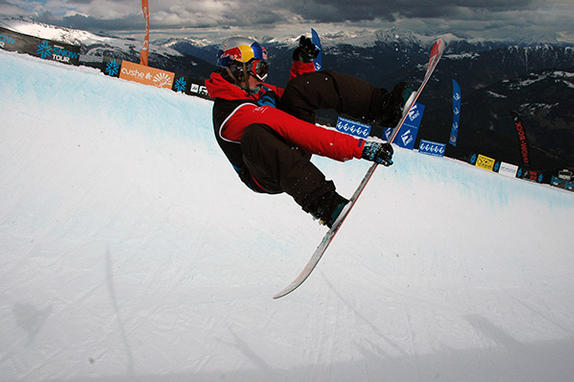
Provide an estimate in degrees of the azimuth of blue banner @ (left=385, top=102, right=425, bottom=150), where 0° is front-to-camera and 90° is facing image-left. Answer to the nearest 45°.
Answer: approximately 0°

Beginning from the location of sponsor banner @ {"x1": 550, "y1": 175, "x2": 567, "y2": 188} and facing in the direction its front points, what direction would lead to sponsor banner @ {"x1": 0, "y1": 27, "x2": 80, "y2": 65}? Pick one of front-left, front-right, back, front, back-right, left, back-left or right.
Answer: front-right

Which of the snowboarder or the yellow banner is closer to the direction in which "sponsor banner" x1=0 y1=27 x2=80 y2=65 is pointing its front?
the snowboarder

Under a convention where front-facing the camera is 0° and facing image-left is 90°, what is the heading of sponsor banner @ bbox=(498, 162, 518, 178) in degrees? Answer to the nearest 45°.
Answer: approximately 0°

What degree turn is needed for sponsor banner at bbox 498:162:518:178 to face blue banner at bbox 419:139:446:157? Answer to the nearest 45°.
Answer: approximately 45° to its right

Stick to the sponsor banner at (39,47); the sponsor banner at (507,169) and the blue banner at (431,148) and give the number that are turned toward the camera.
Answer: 3

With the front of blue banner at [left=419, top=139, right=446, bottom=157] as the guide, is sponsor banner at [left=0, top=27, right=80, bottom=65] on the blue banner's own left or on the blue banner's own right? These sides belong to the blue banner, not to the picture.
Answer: on the blue banner's own right
